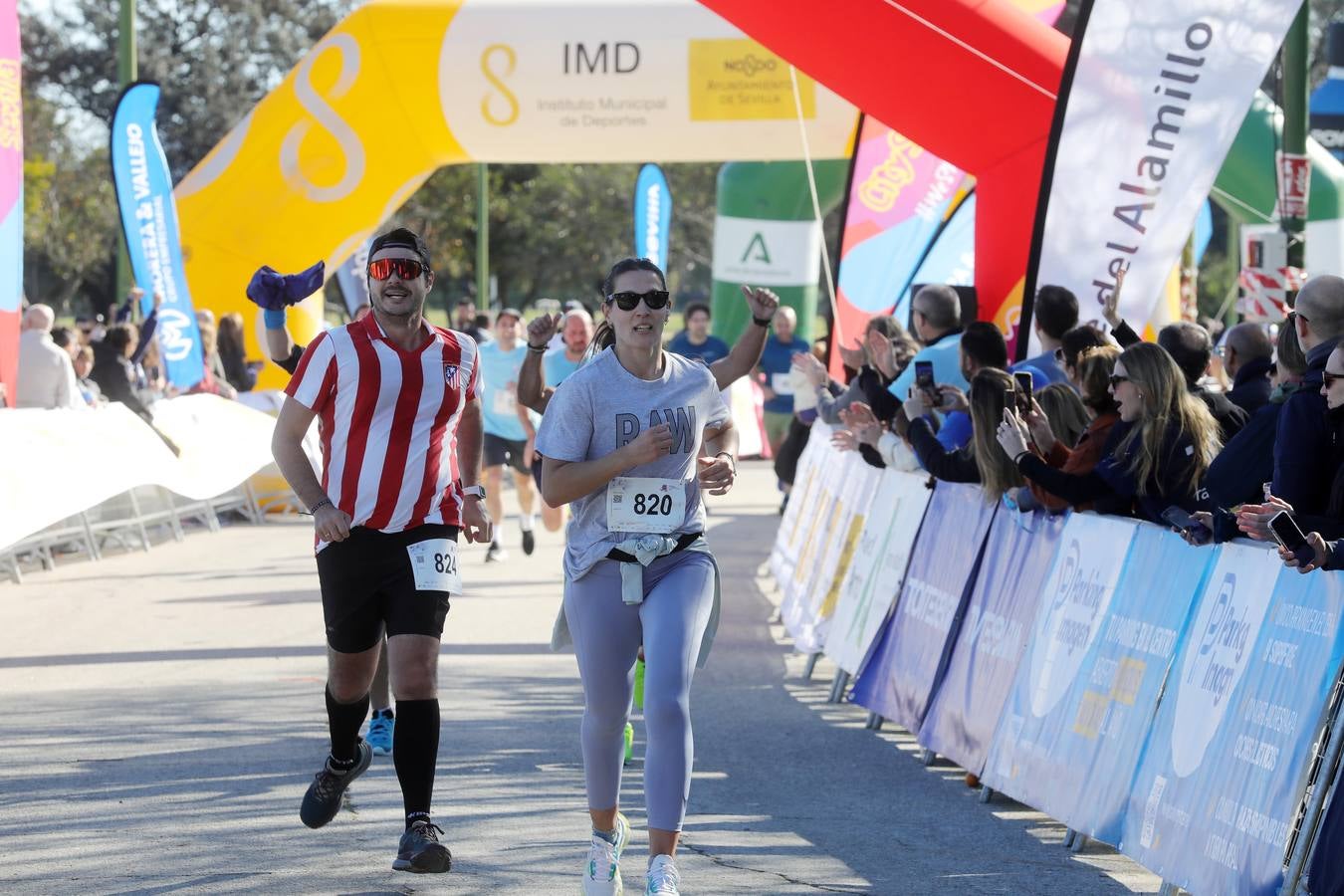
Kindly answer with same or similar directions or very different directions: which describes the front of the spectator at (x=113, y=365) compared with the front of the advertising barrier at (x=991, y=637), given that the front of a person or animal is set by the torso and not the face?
very different directions

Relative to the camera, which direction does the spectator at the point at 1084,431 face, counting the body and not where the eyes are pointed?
to the viewer's left

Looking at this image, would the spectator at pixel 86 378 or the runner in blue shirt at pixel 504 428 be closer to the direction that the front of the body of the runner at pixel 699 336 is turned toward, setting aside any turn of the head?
the runner in blue shirt

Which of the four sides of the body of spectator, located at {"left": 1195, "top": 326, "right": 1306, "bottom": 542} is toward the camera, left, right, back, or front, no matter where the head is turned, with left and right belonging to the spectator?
left

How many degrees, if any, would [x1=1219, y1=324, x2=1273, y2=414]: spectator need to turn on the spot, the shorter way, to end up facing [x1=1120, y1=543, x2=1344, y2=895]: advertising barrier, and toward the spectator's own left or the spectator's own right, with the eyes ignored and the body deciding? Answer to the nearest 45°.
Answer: approximately 135° to the spectator's own left

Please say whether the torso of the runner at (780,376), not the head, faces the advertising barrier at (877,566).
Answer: yes

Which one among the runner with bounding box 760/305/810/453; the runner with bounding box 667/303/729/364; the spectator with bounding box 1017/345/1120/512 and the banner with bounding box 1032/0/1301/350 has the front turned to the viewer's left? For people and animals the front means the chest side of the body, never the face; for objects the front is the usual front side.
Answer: the spectator with bounding box 1017/345/1120/512
